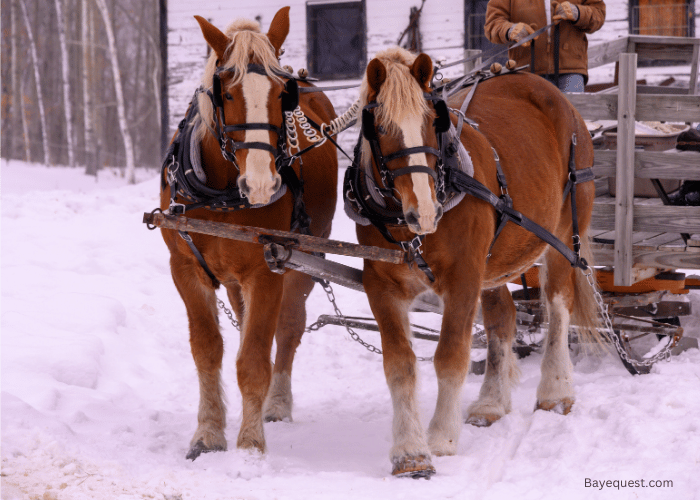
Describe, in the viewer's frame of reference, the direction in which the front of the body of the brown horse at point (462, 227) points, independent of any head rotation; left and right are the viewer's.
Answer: facing the viewer and to the left of the viewer

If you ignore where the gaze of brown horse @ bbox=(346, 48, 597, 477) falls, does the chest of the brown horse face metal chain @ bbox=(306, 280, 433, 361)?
no

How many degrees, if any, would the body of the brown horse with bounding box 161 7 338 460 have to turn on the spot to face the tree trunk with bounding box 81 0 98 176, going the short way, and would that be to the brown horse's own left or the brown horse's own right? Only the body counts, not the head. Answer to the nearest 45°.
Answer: approximately 180°

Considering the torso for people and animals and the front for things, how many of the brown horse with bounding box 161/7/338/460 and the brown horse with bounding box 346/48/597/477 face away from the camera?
0

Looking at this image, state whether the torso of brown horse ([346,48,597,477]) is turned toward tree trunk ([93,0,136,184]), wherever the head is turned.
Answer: no

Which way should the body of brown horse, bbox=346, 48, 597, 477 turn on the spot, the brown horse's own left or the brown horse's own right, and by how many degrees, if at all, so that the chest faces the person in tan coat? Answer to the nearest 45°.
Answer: approximately 135° to the brown horse's own right

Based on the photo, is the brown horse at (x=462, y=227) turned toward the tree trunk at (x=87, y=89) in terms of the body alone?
no

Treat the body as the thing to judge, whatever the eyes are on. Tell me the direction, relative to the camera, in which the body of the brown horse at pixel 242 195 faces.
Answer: toward the camera

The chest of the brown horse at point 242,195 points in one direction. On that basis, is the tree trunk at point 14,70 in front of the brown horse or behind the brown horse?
behind

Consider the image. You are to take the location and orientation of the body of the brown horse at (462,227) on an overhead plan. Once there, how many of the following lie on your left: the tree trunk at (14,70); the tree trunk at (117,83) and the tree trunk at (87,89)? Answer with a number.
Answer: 0

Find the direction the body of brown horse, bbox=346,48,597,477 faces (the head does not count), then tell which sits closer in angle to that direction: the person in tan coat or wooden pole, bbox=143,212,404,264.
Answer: the wooden pole
